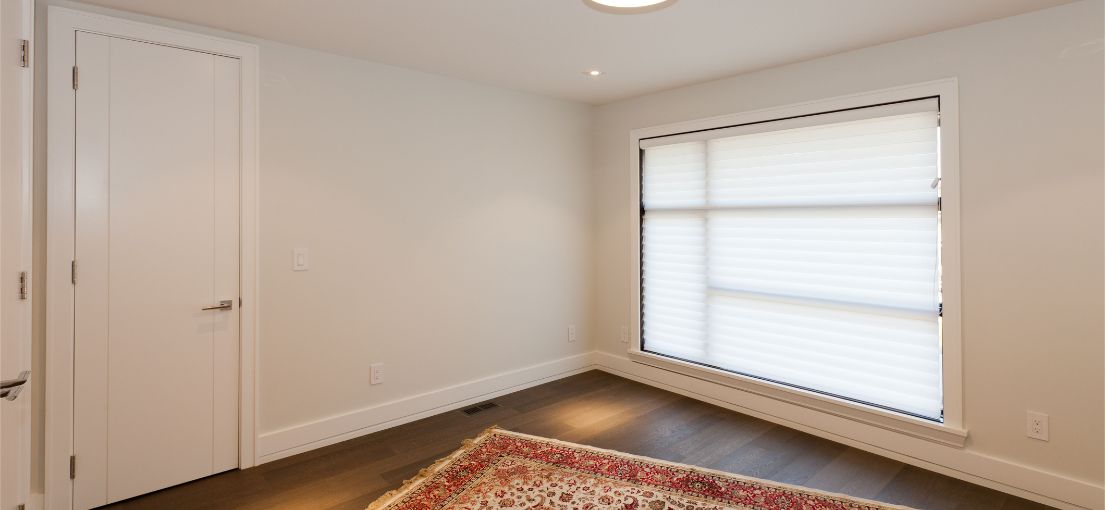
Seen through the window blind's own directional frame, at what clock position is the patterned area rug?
The patterned area rug is roughly at 12 o'clock from the window blind.

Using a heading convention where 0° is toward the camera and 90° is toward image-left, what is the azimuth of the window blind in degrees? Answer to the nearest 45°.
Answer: approximately 45°

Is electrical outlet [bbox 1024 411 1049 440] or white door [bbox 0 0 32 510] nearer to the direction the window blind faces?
the white door

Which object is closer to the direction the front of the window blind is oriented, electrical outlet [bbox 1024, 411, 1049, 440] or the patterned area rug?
the patterned area rug

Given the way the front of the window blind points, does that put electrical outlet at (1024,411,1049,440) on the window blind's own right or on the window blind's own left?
on the window blind's own left

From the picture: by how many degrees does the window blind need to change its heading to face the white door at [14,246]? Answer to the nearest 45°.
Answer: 0° — it already faces it

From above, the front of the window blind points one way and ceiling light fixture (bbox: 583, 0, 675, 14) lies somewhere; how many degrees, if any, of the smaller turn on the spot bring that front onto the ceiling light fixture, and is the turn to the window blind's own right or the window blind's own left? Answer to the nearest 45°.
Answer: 0° — it already faces it

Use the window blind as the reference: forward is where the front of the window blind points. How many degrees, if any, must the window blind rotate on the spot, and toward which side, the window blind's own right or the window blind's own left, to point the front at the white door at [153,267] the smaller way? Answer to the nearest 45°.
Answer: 0° — it already faces it
